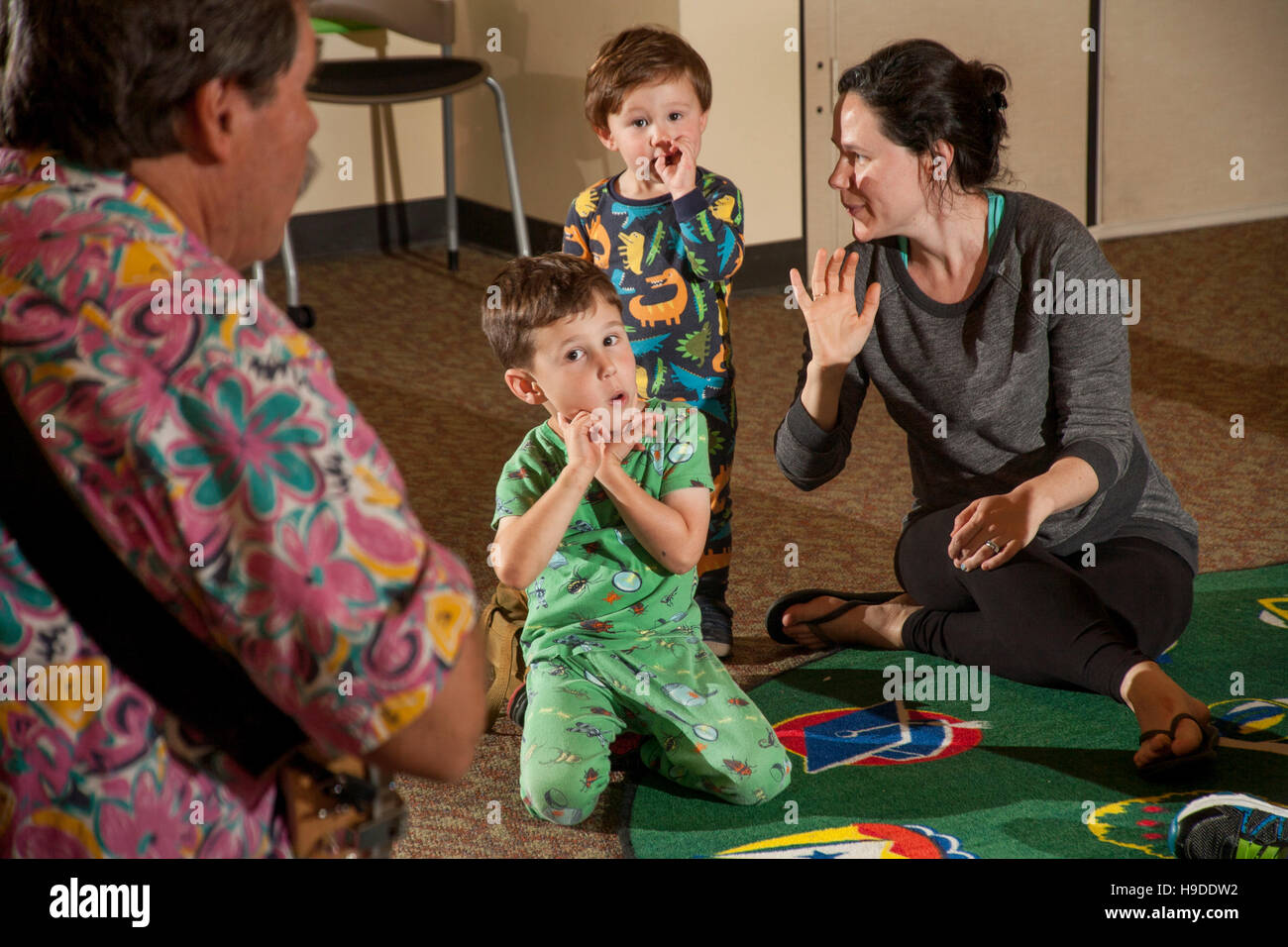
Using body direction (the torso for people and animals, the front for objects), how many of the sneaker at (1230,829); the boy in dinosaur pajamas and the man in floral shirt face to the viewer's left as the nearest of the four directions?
1

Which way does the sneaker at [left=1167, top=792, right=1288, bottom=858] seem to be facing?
to the viewer's left

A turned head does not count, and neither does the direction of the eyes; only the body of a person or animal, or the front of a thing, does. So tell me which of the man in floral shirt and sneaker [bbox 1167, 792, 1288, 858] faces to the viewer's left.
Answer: the sneaker

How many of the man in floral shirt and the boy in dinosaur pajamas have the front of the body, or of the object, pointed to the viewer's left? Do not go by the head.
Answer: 0

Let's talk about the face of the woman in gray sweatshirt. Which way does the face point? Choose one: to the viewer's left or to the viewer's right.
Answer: to the viewer's left

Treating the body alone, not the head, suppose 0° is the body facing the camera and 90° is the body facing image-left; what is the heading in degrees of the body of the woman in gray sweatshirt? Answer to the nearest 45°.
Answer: approximately 45°

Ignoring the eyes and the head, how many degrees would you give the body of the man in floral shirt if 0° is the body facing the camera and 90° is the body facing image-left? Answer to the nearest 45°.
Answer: approximately 225°

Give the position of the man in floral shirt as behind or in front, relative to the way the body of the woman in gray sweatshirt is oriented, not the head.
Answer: in front

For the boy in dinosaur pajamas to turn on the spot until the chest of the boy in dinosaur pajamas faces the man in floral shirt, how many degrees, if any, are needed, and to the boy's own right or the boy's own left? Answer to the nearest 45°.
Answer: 0° — they already face them

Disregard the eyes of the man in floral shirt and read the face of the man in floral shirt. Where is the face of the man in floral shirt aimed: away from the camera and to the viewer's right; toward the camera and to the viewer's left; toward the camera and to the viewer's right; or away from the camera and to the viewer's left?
away from the camera and to the viewer's right
